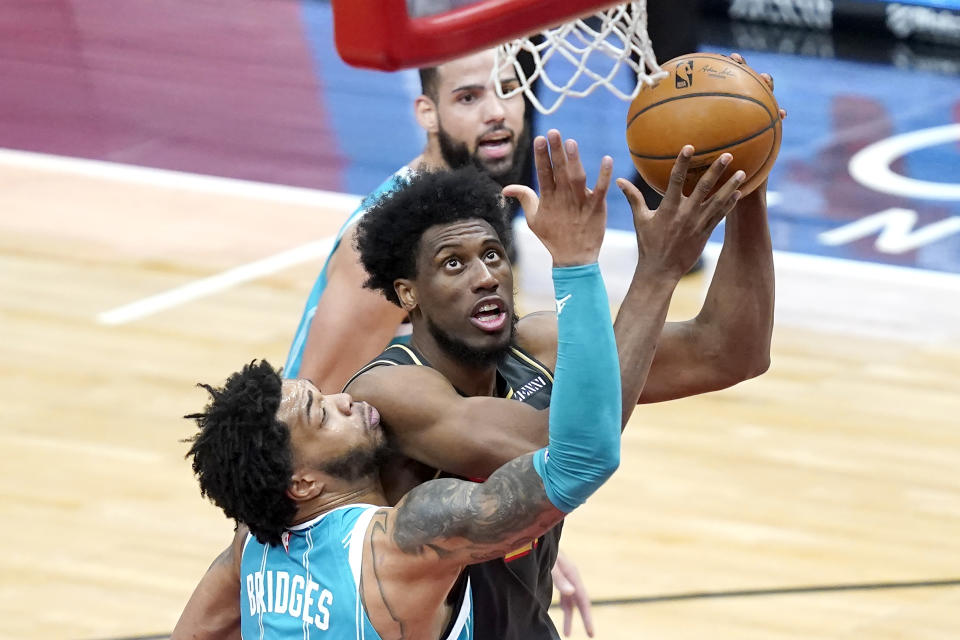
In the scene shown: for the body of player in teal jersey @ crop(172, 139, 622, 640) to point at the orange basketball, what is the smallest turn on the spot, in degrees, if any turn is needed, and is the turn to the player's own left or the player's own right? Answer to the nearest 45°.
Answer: approximately 45° to the player's own right

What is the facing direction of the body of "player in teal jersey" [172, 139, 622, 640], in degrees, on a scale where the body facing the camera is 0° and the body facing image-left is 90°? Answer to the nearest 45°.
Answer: approximately 225°

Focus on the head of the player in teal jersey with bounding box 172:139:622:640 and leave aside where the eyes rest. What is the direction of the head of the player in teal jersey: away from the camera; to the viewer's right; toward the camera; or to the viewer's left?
to the viewer's right
